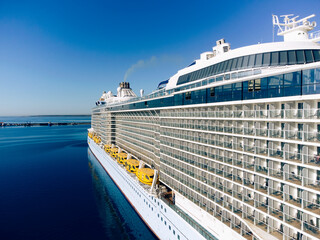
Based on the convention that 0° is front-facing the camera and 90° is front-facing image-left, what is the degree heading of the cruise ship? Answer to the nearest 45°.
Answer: approximately 315°
